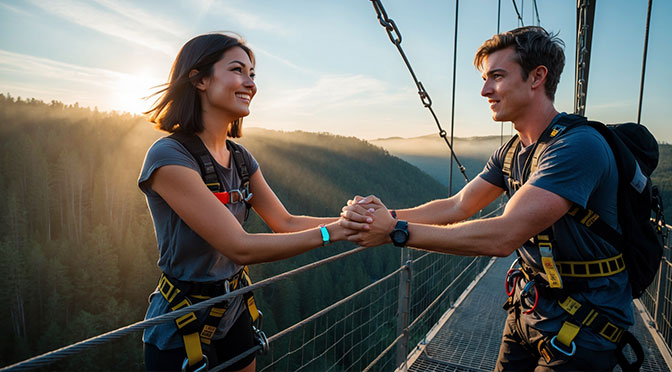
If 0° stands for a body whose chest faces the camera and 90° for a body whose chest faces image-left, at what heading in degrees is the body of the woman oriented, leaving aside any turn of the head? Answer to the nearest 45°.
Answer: approximately 315°

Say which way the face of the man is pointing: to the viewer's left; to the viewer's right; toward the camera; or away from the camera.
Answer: to the viewer's left

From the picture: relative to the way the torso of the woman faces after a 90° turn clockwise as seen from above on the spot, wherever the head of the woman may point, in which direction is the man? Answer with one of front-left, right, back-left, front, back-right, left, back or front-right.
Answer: back-left
